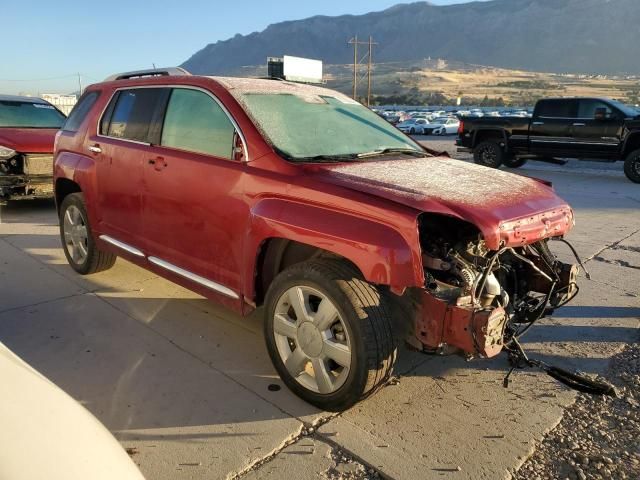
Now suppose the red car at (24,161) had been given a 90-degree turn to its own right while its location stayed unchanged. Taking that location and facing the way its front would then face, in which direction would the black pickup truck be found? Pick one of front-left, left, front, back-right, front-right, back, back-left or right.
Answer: back

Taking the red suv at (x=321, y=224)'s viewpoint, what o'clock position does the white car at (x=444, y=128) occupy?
The white car is roughly at 8 o'clock from the red suv.

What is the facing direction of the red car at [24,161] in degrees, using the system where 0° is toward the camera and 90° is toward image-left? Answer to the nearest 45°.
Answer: approximately 0°

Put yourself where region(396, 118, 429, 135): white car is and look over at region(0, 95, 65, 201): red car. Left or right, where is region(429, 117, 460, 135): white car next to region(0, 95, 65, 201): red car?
left

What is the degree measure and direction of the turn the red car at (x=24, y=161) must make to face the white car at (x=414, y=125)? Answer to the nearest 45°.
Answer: approximately 135° to its left

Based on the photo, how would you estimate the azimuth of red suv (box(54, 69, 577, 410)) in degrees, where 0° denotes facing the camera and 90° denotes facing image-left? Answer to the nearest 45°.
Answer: approximately 315°

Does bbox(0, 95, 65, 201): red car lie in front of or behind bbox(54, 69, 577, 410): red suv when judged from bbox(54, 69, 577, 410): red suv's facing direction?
behind

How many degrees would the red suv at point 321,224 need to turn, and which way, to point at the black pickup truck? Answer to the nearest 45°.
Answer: approximately 90° to its left

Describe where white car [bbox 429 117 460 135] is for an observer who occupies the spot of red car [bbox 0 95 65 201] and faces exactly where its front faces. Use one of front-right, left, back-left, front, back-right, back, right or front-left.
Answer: back-left

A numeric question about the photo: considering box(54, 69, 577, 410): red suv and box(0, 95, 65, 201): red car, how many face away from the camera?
0
